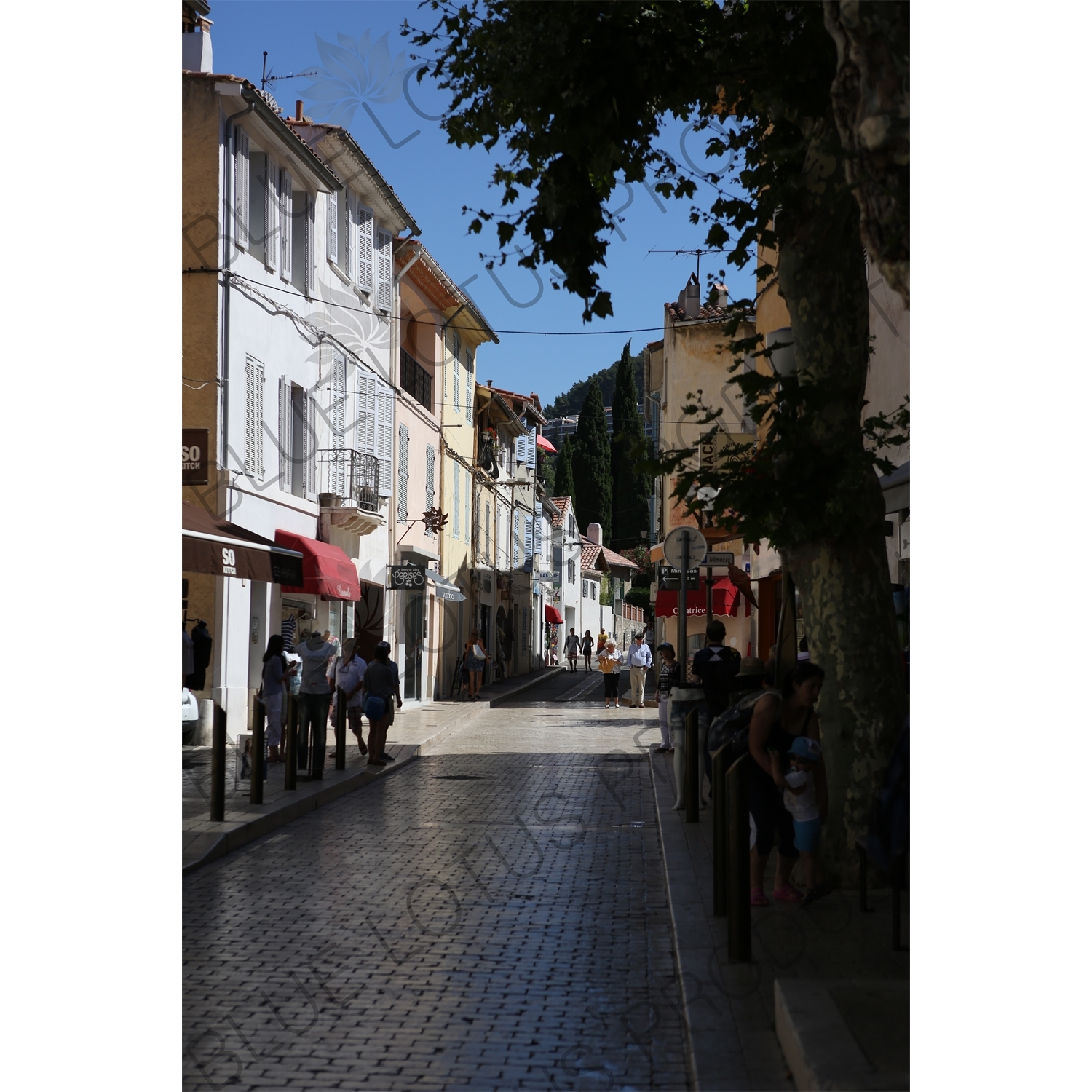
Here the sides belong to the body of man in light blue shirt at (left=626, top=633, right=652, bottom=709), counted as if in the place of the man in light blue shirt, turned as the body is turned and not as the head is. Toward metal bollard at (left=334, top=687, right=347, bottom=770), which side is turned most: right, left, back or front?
front

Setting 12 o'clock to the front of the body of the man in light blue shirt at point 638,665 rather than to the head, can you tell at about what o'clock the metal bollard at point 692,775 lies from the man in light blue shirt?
The metal bollard is roughly at 12 o'clock from the man in light blue shirt.

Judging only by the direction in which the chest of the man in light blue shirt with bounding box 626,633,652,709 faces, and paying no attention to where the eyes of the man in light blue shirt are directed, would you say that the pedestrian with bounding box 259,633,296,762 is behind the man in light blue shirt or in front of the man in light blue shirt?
in front

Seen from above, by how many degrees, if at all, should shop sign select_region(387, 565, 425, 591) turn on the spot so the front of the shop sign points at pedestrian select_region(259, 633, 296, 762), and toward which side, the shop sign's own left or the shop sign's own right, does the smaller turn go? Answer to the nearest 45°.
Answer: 0° — it already faces them

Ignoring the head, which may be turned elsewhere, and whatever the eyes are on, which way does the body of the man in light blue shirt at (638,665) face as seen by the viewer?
toward the camera

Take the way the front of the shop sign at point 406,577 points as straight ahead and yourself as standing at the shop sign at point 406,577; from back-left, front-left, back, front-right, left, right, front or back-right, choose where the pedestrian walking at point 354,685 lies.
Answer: front

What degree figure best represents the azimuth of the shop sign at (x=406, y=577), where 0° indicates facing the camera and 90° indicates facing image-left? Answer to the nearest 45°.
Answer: approximately 0°

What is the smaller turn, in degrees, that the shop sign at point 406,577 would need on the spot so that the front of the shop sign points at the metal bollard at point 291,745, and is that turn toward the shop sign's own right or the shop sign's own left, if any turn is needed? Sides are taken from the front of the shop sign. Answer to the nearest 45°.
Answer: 0° — it already faces it

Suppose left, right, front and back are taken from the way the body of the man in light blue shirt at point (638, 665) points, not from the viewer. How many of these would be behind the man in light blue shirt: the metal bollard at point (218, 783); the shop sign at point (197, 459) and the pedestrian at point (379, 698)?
0
